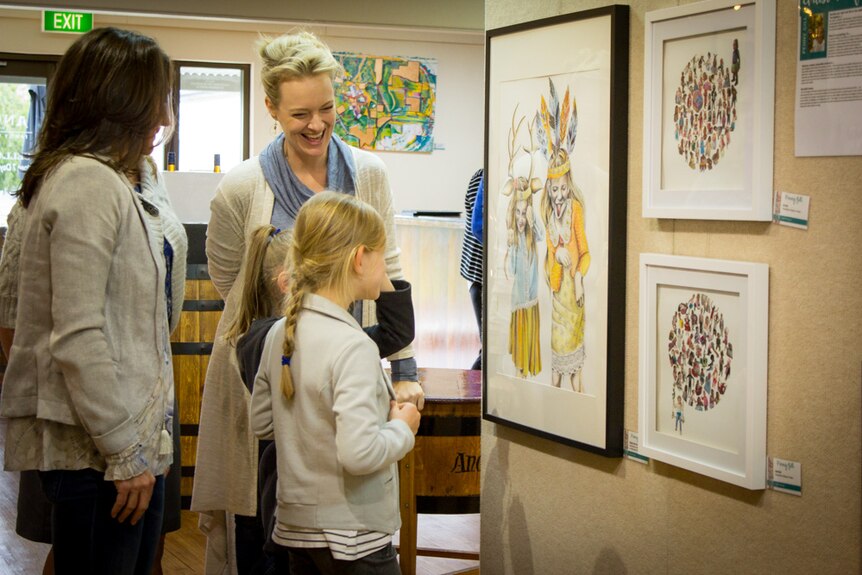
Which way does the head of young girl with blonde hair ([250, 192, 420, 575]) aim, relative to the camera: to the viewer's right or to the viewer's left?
to the viewer's right

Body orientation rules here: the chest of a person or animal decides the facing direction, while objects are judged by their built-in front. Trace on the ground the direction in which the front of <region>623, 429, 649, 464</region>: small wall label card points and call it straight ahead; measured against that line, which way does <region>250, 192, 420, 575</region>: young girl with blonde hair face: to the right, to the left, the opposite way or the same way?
the opposite way

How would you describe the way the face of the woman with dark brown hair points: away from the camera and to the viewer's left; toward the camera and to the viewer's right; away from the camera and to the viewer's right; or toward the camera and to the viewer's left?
away from the camera and to the viewer's right

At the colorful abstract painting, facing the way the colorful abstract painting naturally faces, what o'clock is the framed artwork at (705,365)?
The framed artwork is roughly at 12 o'clock from the colorful abstract painting.

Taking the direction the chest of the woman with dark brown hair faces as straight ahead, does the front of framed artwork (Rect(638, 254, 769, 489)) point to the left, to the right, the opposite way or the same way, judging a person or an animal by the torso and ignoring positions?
the opposite way

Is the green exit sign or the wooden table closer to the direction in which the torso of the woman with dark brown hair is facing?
the wooden table

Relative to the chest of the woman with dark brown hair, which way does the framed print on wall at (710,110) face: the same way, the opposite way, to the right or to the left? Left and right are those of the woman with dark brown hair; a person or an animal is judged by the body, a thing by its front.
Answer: the opposite way

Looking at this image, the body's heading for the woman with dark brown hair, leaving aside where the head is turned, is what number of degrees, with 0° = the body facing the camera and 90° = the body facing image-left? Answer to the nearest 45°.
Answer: approximately 270°

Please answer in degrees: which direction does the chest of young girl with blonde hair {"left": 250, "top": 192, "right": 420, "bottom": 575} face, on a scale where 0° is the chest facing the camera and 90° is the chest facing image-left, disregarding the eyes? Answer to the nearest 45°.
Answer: approximately 225°

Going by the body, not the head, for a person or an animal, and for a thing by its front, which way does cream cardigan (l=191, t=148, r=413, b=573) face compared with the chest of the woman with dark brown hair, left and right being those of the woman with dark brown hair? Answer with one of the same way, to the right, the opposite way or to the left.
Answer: to the right
